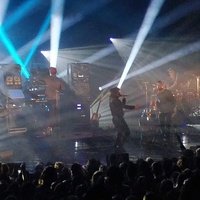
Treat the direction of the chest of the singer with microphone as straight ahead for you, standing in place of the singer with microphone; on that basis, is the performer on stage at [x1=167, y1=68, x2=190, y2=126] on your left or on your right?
on your left

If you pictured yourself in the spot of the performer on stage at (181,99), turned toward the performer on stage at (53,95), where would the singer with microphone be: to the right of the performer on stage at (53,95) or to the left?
left
